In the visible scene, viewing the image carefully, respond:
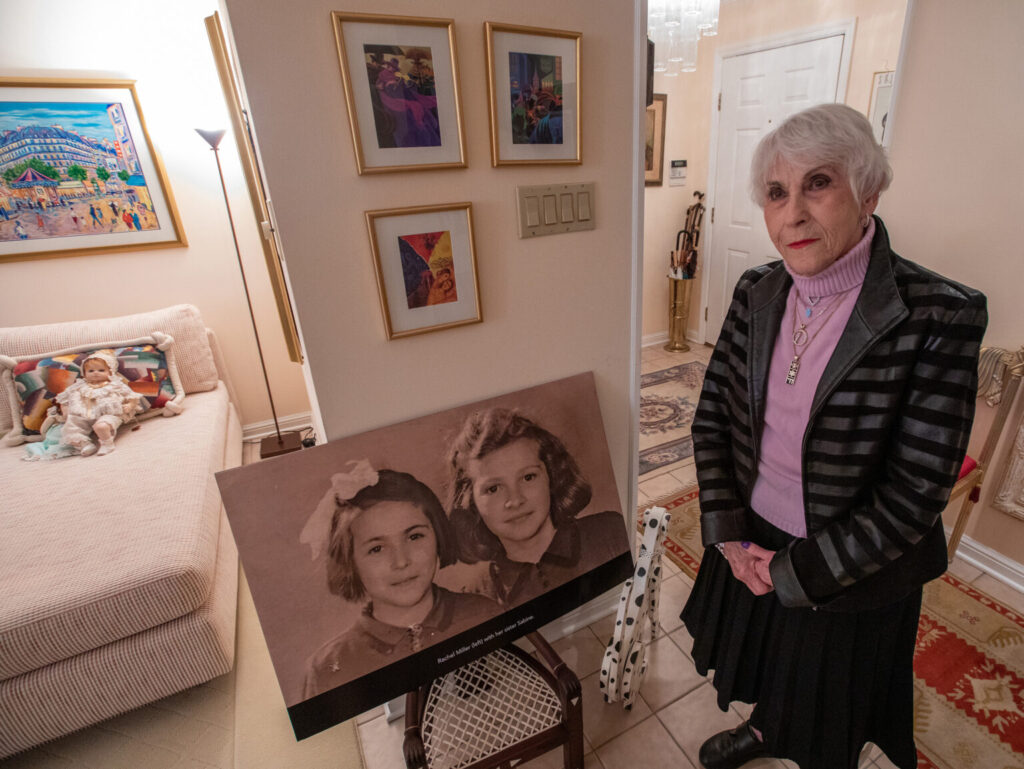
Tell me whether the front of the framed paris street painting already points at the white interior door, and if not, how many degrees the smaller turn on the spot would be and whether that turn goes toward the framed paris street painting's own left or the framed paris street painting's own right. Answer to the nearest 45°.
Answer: approximately 90° to the framed paris street painting's own left

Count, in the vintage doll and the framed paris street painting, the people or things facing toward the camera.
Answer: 2

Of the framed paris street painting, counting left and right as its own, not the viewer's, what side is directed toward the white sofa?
front

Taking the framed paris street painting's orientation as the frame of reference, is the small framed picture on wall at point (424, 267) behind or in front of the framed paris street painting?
in front

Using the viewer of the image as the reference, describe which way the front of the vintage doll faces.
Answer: facing the viewer

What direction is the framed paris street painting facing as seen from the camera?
toward the camera

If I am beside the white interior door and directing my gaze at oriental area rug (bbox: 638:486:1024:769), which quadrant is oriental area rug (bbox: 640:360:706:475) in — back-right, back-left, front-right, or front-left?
front-right

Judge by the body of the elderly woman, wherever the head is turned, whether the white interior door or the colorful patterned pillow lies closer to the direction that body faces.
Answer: the colorful patterned pillow

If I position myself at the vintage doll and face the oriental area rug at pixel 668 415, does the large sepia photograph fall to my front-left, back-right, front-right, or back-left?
front-right

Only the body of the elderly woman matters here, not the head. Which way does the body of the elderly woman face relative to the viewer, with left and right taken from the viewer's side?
facing the viewer and to the left of the viewer
